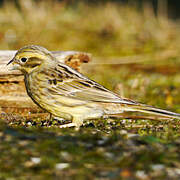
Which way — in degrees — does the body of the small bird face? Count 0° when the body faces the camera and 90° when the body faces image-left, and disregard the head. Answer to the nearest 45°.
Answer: approximately 90°
